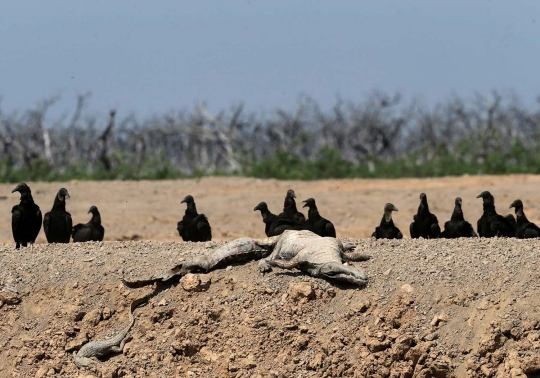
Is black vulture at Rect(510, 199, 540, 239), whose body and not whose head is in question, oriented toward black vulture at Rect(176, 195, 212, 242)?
yes

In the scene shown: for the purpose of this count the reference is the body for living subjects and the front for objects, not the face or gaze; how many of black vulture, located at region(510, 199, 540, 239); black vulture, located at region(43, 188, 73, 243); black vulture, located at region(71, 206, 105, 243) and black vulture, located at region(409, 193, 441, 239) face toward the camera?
2

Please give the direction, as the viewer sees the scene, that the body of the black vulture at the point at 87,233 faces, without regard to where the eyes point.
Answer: to the viewer's right

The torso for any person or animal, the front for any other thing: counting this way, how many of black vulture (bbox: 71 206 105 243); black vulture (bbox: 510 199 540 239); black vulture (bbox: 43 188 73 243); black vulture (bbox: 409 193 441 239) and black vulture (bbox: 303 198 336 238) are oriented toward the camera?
2

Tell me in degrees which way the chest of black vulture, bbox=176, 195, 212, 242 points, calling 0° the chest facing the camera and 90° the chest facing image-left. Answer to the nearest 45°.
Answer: approximately 45°

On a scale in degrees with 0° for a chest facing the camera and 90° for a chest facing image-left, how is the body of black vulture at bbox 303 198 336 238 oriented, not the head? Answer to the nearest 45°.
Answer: approximately 90°

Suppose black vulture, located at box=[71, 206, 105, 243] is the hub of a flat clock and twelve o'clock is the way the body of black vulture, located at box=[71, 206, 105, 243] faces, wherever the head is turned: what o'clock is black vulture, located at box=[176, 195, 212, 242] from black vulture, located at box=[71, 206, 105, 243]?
black vulture, located at box=[176, 195, 212, 242] is roughly at 12 o'clock from black vulture, located at box=[71, 206, 105, 243].

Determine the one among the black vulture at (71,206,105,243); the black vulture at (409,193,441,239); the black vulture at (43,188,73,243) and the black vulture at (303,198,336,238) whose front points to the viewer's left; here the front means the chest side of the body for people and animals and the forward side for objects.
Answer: the black vulture at (303,198,336,238)

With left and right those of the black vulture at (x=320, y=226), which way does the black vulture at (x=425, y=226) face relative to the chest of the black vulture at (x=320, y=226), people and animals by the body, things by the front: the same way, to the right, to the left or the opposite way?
to the left

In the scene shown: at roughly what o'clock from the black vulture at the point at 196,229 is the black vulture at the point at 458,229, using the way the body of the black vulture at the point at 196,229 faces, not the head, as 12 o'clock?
the black vulture at the point at 458,229 is roughly at 8 o'clock from the black vulture at the point at 196,229.

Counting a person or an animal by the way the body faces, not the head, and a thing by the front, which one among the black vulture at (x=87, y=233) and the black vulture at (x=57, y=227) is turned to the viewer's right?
the black vulture at (x=87, y=233)

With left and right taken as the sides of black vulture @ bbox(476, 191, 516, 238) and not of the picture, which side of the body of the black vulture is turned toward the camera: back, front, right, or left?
left
